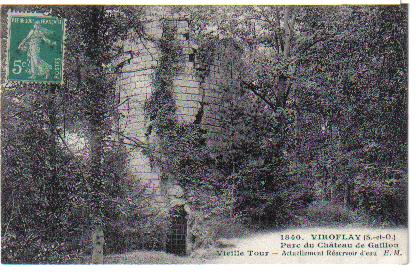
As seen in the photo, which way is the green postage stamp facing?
toward the camera
